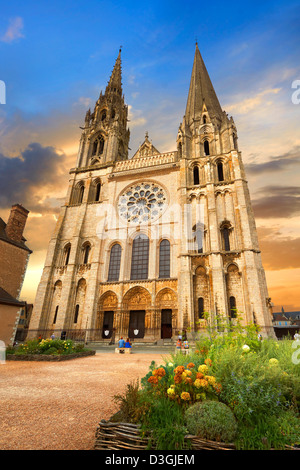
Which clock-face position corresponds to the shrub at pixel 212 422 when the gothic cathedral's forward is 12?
The shrub is roughly at 12 o'clock from the gothic cathedral.

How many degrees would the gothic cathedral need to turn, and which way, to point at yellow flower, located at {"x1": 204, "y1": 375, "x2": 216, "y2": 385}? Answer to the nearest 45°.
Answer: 0° — it already faces it

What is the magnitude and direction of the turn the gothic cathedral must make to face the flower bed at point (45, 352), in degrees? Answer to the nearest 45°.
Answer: approximately 45° to its right

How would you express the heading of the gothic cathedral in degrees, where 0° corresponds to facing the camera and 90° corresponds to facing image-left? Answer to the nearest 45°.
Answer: approximately 0°

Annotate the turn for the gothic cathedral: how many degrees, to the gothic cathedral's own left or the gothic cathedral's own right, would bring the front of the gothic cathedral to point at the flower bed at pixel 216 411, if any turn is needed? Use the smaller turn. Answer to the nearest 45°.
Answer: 0° — it already faces it
